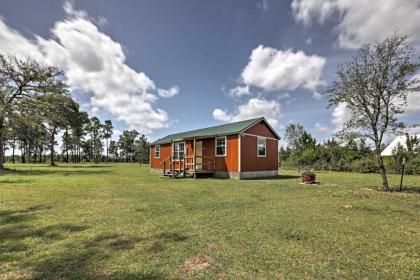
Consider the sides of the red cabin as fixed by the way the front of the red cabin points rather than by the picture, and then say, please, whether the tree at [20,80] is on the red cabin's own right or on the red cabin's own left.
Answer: on the red cabin's own right

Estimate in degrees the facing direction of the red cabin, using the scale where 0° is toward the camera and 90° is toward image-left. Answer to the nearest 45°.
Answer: approximately 45°

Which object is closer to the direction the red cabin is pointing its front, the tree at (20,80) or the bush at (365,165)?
the tree

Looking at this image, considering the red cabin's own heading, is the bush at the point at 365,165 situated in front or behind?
behind
